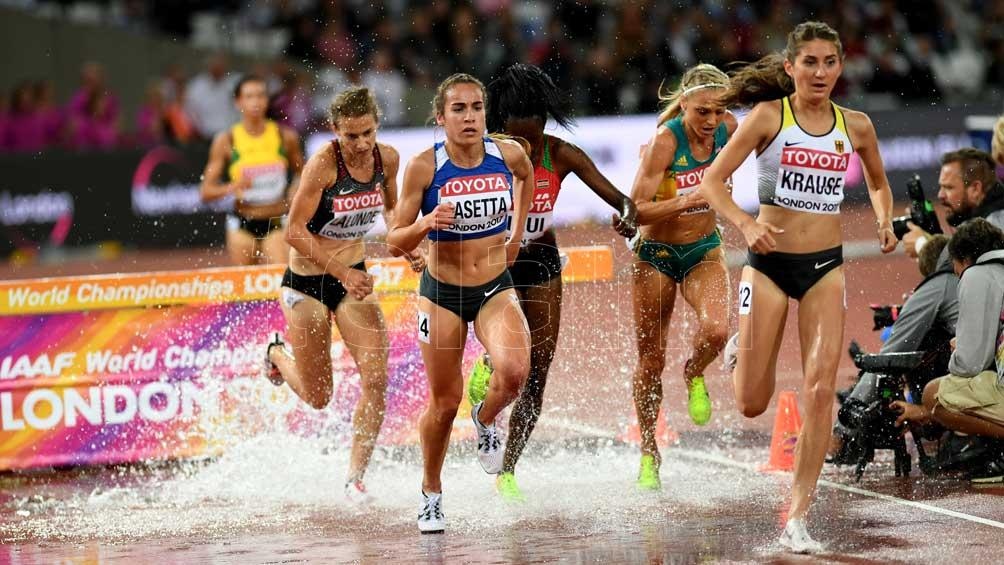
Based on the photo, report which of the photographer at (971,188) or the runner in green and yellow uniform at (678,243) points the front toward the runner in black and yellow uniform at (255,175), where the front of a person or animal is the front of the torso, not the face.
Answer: the photographer

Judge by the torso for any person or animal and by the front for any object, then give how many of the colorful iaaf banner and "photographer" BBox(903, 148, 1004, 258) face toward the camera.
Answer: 1

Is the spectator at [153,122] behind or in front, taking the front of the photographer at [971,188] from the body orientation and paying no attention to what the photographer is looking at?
in front

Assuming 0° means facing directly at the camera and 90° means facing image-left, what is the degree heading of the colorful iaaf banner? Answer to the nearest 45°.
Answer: approximately 0°

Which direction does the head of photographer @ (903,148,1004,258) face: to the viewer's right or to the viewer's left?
to the viewer's left

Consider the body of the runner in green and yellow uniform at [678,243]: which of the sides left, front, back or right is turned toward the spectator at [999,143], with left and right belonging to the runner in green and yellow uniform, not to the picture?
left

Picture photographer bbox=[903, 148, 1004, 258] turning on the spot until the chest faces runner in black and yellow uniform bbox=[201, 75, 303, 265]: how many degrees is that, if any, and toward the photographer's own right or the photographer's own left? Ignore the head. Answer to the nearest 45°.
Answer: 0° — they already face them

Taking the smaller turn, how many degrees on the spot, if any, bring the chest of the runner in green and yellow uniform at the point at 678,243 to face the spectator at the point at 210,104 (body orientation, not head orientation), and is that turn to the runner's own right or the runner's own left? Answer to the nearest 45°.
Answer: approximately 180°

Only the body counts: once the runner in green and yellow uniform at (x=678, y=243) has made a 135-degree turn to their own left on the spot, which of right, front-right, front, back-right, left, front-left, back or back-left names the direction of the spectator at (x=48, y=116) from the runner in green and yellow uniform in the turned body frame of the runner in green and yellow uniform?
front-left

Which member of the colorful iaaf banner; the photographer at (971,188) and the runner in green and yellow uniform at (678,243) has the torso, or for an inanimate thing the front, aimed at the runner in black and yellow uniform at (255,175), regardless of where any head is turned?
the photographer

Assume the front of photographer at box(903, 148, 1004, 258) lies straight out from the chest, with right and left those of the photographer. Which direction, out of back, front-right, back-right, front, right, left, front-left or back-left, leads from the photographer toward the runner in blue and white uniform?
front-left

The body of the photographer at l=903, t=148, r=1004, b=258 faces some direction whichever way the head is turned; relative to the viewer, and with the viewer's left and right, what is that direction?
facing to the left of the viewer

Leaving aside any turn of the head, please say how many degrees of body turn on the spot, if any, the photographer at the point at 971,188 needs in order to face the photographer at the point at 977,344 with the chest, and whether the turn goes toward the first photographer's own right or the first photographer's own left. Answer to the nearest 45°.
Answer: approximately 90° to the first photographer's own left
